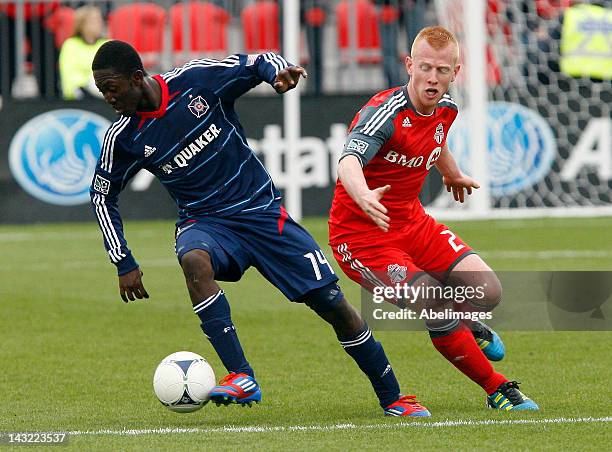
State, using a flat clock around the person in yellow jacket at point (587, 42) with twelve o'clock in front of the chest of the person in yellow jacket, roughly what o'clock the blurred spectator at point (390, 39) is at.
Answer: The blurred spectator is roughly at 9 o'clock from the person in yellow jacket.

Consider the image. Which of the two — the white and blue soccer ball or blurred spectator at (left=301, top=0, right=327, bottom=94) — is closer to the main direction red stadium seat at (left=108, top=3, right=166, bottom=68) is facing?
the white and blue soccer ball

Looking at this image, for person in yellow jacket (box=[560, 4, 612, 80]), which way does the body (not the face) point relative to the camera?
away from the camera

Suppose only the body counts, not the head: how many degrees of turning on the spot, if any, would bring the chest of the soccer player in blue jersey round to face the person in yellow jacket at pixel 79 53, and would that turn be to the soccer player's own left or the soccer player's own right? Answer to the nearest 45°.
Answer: approximately 135° to the soccer player's own right

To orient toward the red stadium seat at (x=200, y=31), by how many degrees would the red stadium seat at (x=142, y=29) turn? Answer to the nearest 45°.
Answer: approximately 90° to its left

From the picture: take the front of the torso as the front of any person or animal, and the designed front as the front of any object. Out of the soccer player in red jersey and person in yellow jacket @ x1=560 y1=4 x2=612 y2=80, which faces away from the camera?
the person in yellow jacket

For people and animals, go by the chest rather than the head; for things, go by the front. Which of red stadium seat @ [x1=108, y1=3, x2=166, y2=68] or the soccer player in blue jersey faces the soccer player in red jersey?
the red stadium seat
